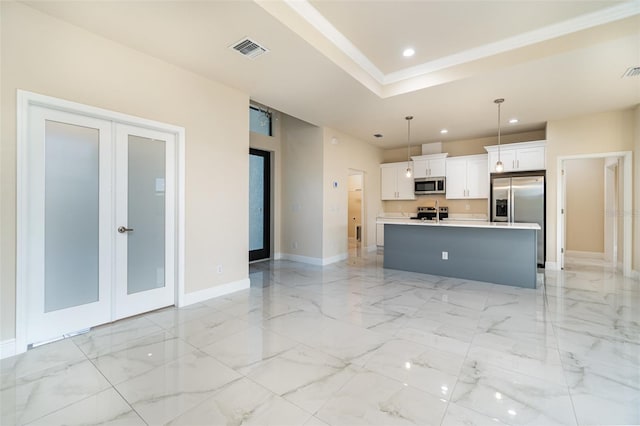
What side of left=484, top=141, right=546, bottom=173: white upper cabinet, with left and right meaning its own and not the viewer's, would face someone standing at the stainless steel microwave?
right

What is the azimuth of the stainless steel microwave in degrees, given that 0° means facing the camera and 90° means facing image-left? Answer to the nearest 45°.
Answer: approximately 0°

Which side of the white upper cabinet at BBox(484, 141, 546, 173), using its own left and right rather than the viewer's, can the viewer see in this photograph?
front

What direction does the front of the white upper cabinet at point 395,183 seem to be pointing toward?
toward the camera

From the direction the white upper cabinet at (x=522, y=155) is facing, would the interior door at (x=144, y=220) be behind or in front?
in front

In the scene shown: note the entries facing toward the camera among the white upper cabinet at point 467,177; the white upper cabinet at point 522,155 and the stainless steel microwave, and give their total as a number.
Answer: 3

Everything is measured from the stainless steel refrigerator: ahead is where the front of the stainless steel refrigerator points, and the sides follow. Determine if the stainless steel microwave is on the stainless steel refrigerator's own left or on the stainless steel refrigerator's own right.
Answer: on the stainless steel refrigerator's own right

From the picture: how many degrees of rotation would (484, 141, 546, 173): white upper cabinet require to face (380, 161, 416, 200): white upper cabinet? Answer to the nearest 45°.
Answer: approximately 90° to its right

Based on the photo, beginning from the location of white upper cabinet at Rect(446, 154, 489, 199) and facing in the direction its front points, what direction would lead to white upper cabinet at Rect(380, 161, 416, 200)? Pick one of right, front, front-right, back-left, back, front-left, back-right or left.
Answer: right

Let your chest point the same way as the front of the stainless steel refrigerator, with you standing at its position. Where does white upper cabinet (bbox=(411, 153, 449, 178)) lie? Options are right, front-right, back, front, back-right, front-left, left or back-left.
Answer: right

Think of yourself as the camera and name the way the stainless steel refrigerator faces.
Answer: facing the viewer
